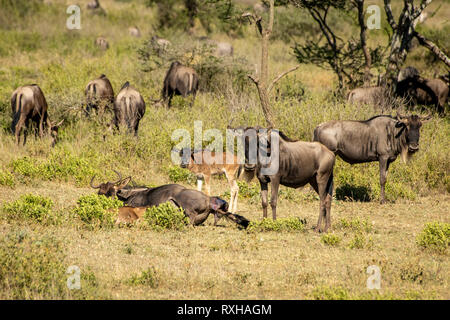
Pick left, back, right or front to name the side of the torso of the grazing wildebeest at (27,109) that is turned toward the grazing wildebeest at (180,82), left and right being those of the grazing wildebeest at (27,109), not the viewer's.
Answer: front

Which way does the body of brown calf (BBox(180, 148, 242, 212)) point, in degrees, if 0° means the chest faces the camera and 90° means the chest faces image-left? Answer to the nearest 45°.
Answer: approximately 90°

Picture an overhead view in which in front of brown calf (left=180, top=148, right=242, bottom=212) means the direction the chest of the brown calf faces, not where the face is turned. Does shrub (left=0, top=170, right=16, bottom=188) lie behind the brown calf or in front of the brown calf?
in front

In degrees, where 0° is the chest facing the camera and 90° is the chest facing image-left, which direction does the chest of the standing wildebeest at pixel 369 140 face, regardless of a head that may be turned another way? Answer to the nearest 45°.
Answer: approximately 270°

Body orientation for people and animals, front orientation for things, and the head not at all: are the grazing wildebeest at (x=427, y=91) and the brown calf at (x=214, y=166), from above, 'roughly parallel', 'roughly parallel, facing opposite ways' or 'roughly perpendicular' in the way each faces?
roughly parallel

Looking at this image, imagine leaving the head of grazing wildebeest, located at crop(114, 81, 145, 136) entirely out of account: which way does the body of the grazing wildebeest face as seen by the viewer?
away from the camera

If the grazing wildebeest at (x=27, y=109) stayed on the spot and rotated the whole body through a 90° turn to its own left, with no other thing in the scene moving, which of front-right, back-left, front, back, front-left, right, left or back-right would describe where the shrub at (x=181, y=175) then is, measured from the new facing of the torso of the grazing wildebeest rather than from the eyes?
back

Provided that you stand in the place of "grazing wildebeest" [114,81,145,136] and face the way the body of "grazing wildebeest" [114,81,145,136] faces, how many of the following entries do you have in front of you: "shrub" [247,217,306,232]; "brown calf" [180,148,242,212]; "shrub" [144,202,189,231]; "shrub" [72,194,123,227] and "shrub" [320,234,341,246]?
0

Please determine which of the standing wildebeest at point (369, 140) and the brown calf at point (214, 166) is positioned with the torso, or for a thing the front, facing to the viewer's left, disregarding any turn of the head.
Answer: the brown calf

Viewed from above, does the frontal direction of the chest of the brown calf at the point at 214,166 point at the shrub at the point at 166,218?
no

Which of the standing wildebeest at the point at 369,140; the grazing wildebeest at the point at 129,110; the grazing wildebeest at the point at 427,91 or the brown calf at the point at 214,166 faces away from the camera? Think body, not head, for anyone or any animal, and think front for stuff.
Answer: the grazing wildebeest at the point at 129,110

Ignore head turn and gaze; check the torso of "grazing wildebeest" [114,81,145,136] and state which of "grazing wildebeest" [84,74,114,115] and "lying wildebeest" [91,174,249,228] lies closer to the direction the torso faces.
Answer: the grazing wildebeest

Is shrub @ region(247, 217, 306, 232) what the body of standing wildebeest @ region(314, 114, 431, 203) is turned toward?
no

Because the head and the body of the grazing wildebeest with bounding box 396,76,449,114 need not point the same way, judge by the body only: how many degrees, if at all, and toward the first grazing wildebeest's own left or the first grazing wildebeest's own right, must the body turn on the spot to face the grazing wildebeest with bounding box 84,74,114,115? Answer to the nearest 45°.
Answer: approximately 45° to the first grazing wildebeest's own left

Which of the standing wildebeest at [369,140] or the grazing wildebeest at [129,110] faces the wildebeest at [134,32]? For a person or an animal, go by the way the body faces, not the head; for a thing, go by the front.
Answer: the grazing wildebeest

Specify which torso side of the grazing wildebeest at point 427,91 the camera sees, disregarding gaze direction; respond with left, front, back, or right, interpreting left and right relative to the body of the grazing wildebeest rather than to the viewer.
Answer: left

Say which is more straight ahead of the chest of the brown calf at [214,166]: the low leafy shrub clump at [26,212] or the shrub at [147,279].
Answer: the low leafy shrub clump

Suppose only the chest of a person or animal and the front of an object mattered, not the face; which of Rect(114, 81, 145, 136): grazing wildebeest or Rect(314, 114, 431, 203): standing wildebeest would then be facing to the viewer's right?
the standing wildebeest
